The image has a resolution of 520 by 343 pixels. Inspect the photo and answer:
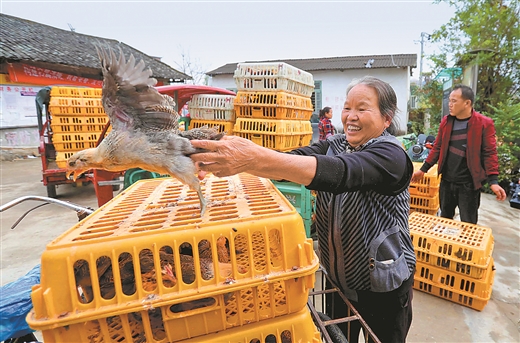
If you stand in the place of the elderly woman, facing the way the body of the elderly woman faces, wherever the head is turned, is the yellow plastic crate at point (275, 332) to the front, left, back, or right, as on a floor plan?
front

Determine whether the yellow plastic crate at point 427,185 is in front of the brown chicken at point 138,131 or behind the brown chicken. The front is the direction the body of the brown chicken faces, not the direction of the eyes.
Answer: behind

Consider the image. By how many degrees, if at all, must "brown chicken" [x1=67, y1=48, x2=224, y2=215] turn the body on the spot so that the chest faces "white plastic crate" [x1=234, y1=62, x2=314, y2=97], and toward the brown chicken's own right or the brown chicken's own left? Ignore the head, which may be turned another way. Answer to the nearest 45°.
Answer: approximately 135° to the brown chicken's own right

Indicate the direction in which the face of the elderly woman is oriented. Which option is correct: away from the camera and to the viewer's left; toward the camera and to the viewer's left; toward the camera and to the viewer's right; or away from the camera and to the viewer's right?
toward the camera and to the viewer's left

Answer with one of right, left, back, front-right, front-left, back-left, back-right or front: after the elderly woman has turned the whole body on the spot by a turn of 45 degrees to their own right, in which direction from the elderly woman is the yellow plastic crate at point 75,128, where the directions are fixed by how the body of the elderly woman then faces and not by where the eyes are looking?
front-right

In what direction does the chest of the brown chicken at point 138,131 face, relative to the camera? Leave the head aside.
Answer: to the viewer's left

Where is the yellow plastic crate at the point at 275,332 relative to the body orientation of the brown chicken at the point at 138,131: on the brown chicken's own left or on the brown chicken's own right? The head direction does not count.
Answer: on the brown chicken's own left

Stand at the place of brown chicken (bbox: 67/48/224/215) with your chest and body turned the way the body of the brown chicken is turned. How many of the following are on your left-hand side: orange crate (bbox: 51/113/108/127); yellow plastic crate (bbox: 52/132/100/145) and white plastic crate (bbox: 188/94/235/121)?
0

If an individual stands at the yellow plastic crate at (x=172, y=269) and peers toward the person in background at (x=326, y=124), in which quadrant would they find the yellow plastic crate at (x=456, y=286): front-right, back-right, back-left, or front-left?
front-right

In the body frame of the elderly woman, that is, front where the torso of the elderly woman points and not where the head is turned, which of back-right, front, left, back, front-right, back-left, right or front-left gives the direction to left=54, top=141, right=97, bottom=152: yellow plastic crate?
right

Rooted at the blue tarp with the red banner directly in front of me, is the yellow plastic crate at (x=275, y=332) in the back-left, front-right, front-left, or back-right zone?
back-right

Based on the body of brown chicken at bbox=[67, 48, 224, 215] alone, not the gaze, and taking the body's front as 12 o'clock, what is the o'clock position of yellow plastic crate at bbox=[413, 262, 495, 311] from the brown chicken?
The yellow plastic crate is roughly at 6 o'clock from the brown chicken.

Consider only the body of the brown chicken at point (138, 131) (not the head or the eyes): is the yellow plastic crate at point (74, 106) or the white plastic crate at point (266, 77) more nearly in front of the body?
the yellow plastic crate

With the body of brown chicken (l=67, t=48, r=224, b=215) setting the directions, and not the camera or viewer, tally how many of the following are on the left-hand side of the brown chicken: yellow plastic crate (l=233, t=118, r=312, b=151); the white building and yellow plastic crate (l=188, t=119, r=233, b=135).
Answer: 0

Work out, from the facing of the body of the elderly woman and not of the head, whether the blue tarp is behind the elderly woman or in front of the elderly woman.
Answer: in front

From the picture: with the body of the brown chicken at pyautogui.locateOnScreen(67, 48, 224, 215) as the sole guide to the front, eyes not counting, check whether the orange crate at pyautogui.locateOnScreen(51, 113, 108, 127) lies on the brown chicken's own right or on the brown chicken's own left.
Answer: on the brown chicken's own right
